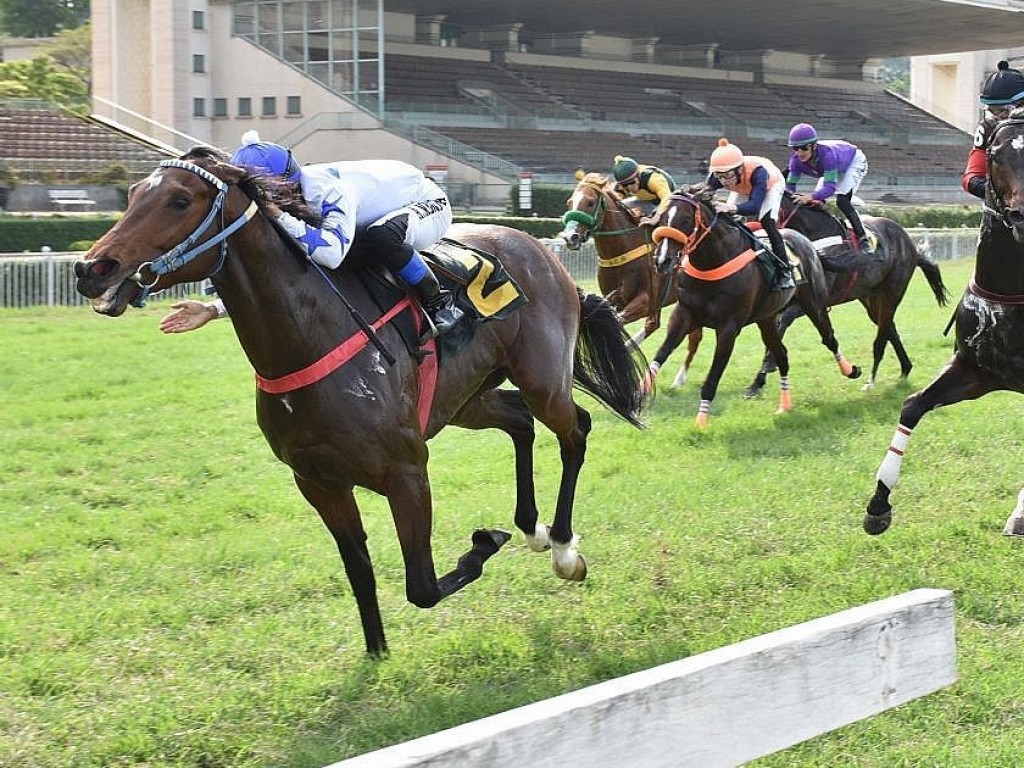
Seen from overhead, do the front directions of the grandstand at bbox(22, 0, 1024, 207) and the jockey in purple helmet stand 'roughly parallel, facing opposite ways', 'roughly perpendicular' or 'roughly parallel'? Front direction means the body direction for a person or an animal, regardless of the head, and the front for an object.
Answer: roughly perpendicular

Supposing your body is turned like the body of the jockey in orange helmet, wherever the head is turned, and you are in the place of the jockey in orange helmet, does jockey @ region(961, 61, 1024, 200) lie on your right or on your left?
on your left

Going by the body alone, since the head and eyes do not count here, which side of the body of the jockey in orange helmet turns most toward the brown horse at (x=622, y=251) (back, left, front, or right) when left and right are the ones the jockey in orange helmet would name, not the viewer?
right

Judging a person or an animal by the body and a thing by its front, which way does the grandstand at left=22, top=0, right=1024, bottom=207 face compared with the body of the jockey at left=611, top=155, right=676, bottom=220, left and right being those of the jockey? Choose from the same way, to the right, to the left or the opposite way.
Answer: to the left

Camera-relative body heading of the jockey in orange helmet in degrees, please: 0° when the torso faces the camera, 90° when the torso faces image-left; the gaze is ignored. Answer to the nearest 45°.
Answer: approximately 45°

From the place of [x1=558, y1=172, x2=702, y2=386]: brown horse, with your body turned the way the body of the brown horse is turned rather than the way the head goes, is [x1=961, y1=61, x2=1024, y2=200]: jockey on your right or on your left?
on your left

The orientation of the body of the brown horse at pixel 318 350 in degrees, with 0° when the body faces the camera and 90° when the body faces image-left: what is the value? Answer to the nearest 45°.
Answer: approximately 45°

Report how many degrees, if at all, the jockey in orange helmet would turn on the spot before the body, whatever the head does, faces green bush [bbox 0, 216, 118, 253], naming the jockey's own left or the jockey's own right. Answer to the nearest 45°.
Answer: approximately 90° to the jockey's own right

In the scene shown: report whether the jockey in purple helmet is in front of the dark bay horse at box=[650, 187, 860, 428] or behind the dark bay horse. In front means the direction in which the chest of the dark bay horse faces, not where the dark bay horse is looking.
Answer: behind

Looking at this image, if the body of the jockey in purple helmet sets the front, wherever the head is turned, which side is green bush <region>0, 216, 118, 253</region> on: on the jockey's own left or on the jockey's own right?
on the jockey's own right

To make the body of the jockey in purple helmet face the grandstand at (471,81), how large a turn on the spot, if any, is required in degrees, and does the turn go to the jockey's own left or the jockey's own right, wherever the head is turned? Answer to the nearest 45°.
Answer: approximately 135° to the jockey's own right

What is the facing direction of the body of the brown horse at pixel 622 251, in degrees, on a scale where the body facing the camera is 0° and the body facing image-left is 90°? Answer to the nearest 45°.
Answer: approximately 45°
